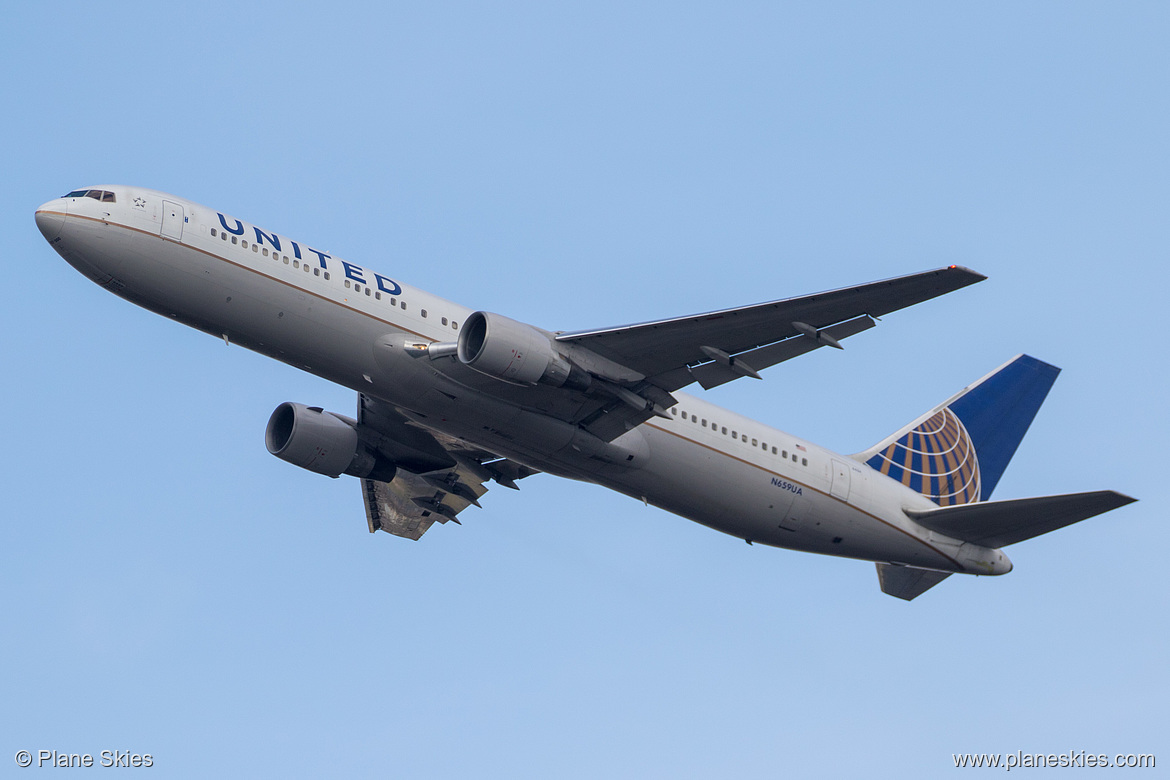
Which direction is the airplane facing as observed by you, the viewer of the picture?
facing the viewer and to the left of the viewer
